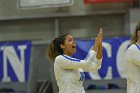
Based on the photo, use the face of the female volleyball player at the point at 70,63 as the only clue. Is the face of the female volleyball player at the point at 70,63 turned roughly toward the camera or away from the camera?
toward the camera

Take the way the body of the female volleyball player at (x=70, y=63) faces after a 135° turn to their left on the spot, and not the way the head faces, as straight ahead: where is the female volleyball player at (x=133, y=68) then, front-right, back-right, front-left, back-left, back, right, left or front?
back-right

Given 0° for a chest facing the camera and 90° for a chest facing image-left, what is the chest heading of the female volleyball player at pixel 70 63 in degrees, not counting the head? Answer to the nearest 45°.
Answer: approximately 270°
